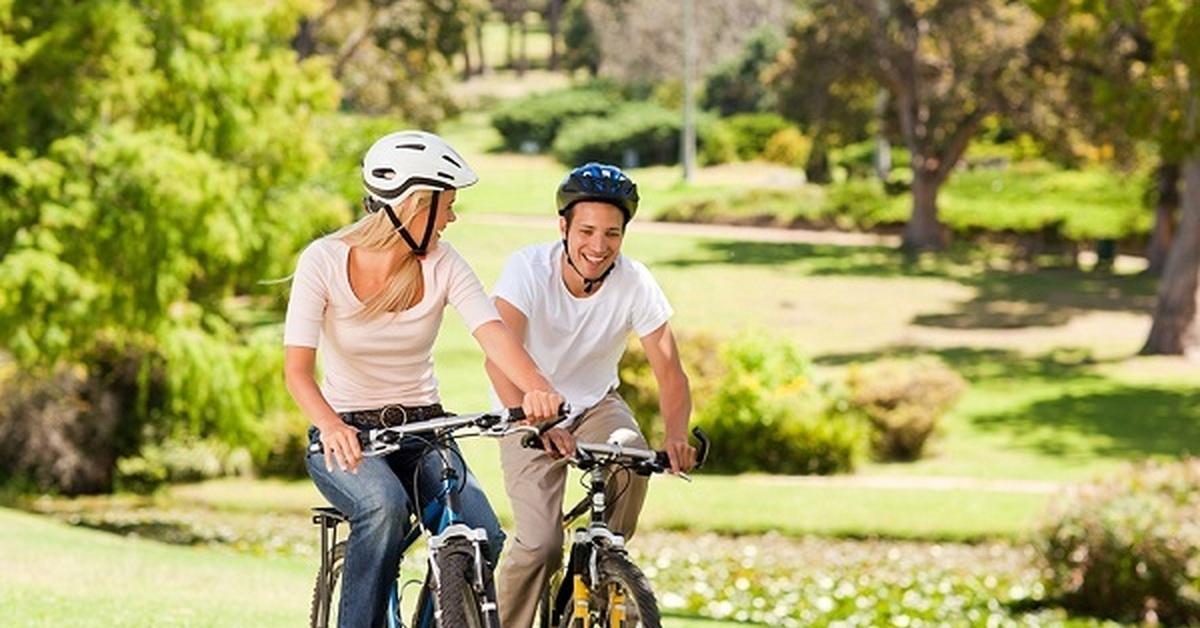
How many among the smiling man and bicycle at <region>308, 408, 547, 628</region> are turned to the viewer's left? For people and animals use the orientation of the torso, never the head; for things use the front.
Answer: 0

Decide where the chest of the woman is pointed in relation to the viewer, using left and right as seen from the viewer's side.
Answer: facing the viewer and to the right of the viewer

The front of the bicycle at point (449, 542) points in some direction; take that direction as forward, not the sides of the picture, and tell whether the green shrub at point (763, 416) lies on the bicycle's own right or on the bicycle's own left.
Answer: on the bicycle's own left

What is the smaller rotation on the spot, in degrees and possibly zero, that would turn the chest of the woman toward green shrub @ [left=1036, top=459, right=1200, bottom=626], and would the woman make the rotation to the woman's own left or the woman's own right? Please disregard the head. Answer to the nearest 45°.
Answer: approximately 90° to the woman's own left

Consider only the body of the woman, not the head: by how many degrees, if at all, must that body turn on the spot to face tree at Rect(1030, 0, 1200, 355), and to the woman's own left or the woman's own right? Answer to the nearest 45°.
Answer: approximately 90° to the woman's own left

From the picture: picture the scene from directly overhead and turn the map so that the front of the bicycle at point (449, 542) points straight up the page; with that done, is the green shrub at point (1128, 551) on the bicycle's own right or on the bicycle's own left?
on the bicycle's own left

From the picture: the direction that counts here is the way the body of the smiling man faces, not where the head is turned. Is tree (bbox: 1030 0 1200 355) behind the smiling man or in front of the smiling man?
behind

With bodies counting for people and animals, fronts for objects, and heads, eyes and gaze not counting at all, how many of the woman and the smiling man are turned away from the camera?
0
